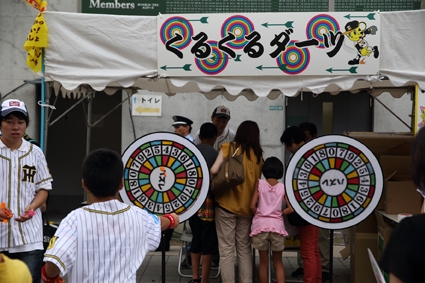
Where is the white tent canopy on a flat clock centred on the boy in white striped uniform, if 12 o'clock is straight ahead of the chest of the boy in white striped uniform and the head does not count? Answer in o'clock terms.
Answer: The white tent canopy is roughly at 12 o'clock from the boy in white striped uniform.

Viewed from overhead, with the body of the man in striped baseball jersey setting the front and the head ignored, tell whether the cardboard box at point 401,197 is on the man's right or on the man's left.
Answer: on the man's left

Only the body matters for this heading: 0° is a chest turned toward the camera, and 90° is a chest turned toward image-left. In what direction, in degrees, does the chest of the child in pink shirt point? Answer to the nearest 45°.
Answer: approximately 180°

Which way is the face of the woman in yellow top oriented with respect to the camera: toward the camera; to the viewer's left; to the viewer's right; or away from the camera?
away from the camera

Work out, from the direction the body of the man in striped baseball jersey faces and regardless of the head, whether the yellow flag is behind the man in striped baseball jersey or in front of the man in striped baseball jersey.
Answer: behind

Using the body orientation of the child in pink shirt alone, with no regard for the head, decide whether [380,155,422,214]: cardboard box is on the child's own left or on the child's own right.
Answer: on the child's own right

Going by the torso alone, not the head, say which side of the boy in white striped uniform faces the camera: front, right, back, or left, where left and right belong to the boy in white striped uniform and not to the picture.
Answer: back

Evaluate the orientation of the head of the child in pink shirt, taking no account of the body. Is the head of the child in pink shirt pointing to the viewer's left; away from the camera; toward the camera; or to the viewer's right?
away from the camera
